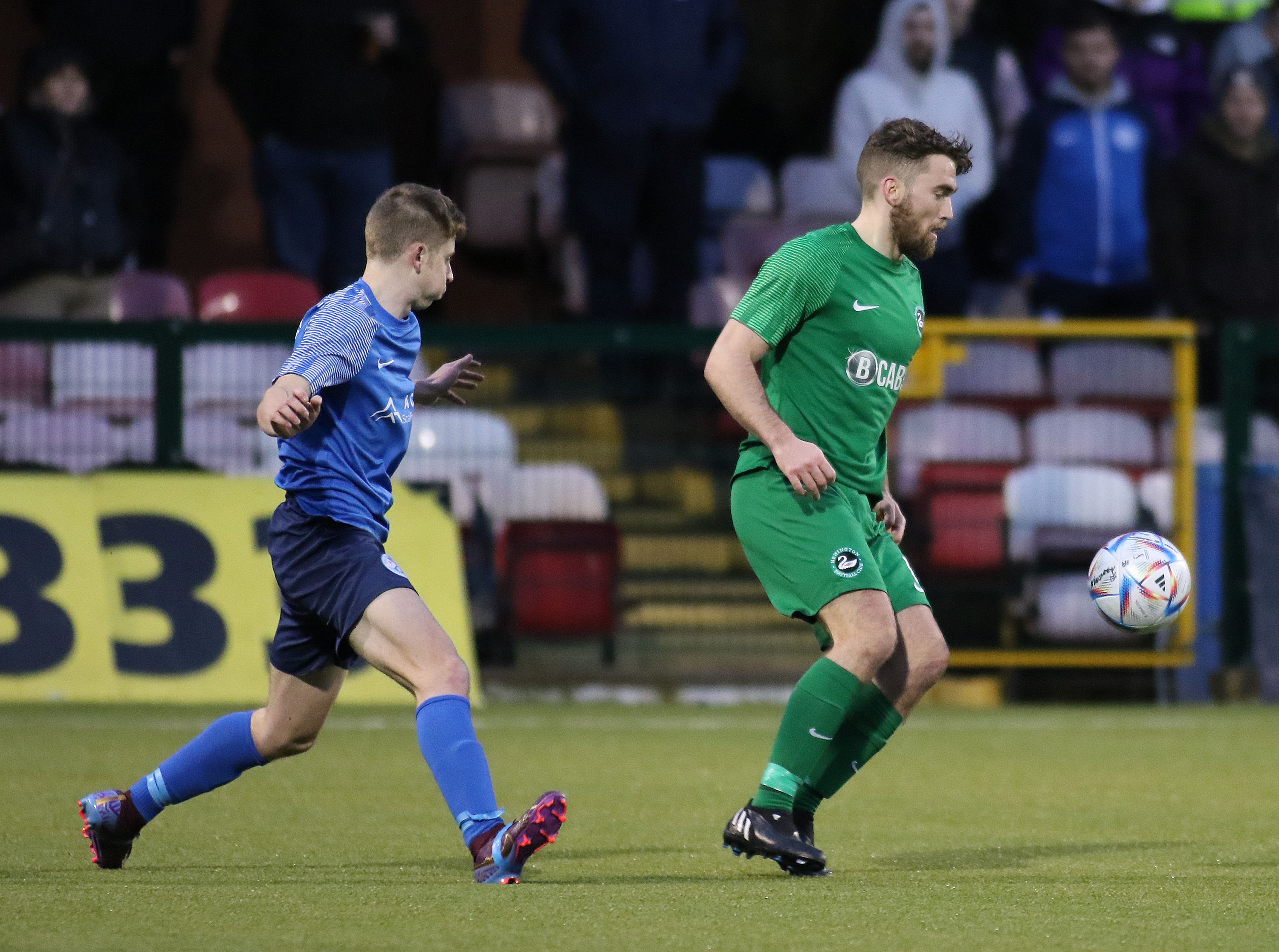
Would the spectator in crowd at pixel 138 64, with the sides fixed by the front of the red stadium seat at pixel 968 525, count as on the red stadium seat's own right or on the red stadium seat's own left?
on the red stadium seat's own right

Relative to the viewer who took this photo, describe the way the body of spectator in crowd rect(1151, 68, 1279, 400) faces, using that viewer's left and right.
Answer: facing the viewer

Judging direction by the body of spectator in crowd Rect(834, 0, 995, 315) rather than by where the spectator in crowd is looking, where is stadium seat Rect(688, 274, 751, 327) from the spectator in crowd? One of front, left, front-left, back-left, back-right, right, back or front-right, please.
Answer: right

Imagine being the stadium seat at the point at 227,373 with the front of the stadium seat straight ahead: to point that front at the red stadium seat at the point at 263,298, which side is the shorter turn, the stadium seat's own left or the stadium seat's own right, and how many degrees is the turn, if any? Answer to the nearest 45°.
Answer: approximately 180°

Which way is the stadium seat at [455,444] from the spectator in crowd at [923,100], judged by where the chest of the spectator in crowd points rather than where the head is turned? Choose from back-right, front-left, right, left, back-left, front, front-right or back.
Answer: front-right

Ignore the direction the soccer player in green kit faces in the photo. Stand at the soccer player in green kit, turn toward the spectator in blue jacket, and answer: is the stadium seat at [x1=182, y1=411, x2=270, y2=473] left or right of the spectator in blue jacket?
left

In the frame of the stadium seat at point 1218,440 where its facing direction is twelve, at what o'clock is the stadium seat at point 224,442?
the stadium seat at point 224,442 is roughly at 2 o'clock from the stadium seat at point 1218,440.

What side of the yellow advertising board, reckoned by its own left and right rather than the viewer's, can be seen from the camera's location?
front

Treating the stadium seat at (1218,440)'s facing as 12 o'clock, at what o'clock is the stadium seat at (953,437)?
the stadium seat at (953,437) is roughly at 2 o'clock from the stadium seat at (1218,440).

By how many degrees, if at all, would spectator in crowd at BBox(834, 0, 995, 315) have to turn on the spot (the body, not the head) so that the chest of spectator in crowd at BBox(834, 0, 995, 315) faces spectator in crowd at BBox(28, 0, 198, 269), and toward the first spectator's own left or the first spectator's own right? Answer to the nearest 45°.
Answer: approximately 90° to the first spectator's own right

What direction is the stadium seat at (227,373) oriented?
toward the camera

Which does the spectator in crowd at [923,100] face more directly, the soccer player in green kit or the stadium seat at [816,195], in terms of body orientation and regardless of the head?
the soccer player in green kit

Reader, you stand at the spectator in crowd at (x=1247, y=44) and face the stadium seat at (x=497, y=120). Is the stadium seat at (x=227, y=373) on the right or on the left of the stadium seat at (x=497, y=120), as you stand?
left

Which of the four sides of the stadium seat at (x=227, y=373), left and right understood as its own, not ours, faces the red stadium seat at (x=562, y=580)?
left

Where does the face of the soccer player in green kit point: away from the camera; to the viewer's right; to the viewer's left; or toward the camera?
to the viewer's right
